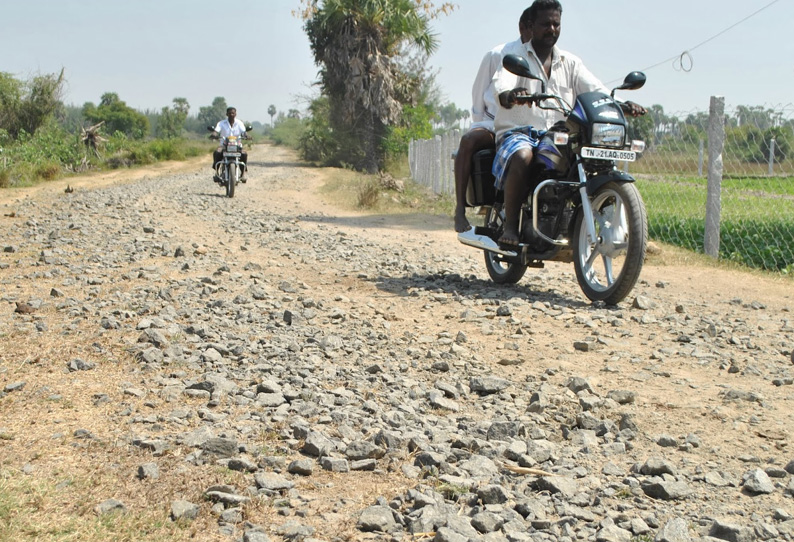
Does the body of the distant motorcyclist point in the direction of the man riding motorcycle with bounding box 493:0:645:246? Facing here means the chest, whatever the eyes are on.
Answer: yes

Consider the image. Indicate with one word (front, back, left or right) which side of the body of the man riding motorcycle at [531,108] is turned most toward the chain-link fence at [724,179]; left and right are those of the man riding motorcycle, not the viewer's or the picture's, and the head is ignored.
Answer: left

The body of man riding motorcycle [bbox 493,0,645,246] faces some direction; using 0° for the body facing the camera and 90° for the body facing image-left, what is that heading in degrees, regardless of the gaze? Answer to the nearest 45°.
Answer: approximately 315°

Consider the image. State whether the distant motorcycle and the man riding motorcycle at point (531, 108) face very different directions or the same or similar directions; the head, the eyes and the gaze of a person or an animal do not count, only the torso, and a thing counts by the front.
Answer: same or similar directions

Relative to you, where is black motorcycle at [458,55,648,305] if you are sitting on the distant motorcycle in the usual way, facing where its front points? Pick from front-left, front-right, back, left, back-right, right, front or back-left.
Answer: front

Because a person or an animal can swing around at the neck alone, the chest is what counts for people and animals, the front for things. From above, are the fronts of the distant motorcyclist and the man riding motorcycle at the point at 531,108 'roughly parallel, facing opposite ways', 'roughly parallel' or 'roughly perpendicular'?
roughly parallel

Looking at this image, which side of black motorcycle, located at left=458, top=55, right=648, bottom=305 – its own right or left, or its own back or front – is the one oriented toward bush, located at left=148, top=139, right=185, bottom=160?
back

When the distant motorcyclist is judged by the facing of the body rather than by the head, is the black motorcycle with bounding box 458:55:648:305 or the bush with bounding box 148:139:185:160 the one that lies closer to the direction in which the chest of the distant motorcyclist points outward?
the black motorcycle

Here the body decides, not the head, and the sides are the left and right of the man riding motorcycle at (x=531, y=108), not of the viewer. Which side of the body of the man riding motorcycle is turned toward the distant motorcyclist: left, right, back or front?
back

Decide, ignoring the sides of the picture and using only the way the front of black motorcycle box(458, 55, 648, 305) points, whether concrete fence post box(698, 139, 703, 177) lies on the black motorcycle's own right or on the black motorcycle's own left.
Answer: on the black motorcycle's own left

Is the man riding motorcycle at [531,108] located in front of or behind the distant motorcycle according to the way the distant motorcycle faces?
in front

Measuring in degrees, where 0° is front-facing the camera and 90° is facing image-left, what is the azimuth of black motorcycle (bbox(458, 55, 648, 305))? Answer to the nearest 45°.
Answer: approximately 315°

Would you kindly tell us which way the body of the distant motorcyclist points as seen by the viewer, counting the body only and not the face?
toward the camera

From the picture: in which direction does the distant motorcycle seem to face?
toward the camera

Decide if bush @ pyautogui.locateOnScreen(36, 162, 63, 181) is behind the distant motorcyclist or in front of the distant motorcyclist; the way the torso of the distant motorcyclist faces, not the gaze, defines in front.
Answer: behind
